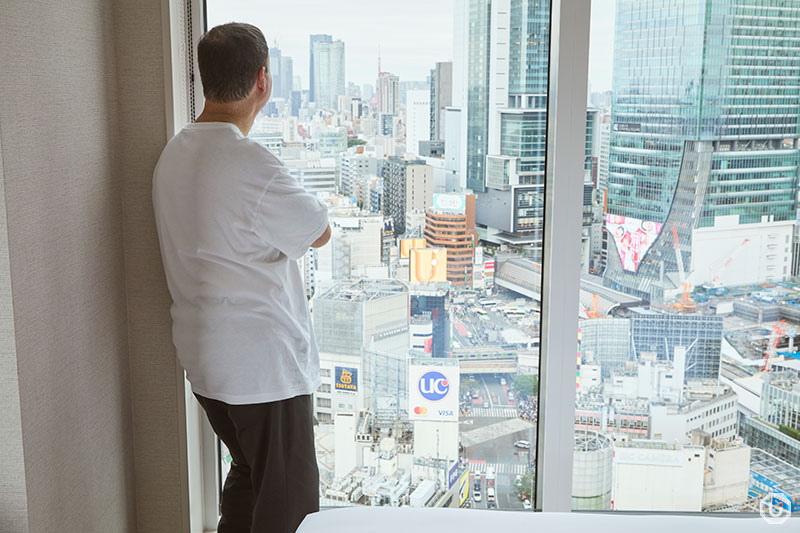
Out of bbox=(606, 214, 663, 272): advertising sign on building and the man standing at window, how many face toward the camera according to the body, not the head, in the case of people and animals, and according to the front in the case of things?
1

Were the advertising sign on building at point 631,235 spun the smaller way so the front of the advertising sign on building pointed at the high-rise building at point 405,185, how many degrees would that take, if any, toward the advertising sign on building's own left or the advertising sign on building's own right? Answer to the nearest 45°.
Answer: approximately 90° to the advertising sign on building's own right

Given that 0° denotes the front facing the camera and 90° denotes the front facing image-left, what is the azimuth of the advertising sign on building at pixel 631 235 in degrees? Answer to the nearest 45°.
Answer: approximately 0°

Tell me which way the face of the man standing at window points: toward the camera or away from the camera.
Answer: away from the camera

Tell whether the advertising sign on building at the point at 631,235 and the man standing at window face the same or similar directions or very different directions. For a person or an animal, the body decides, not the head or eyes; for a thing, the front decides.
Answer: very different directions

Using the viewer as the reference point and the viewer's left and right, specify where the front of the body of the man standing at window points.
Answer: facing away from the viewer and to the right of the viewer
